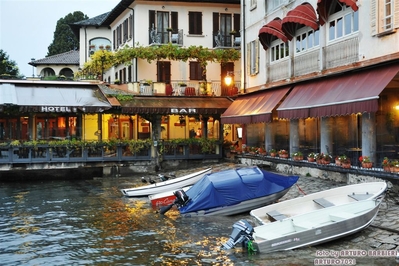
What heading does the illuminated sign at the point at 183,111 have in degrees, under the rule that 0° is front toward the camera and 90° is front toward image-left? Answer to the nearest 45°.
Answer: approximately 0°

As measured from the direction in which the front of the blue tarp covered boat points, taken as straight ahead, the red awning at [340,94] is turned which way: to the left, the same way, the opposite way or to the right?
the opposite way

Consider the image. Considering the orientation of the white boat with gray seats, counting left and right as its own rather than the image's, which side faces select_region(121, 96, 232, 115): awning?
left

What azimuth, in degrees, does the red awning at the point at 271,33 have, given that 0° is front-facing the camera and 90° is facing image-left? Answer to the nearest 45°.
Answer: approximately 45°

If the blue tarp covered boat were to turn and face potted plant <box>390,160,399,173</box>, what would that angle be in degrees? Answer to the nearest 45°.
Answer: approximately 45° to its right

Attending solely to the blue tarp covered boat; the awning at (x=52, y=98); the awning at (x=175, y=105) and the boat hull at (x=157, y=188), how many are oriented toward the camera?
2

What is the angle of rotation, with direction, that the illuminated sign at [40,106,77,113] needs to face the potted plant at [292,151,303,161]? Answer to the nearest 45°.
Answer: approximately 45° to its left

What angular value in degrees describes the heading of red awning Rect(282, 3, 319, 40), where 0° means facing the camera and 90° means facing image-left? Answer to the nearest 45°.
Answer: approximately 45°

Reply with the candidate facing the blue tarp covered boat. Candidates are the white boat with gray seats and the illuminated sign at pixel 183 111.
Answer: the illuminated sign

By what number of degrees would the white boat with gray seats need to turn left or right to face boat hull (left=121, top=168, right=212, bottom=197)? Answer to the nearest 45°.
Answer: approximately 90° to its left

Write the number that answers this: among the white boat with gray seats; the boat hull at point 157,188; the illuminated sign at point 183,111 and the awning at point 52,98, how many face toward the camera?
2
